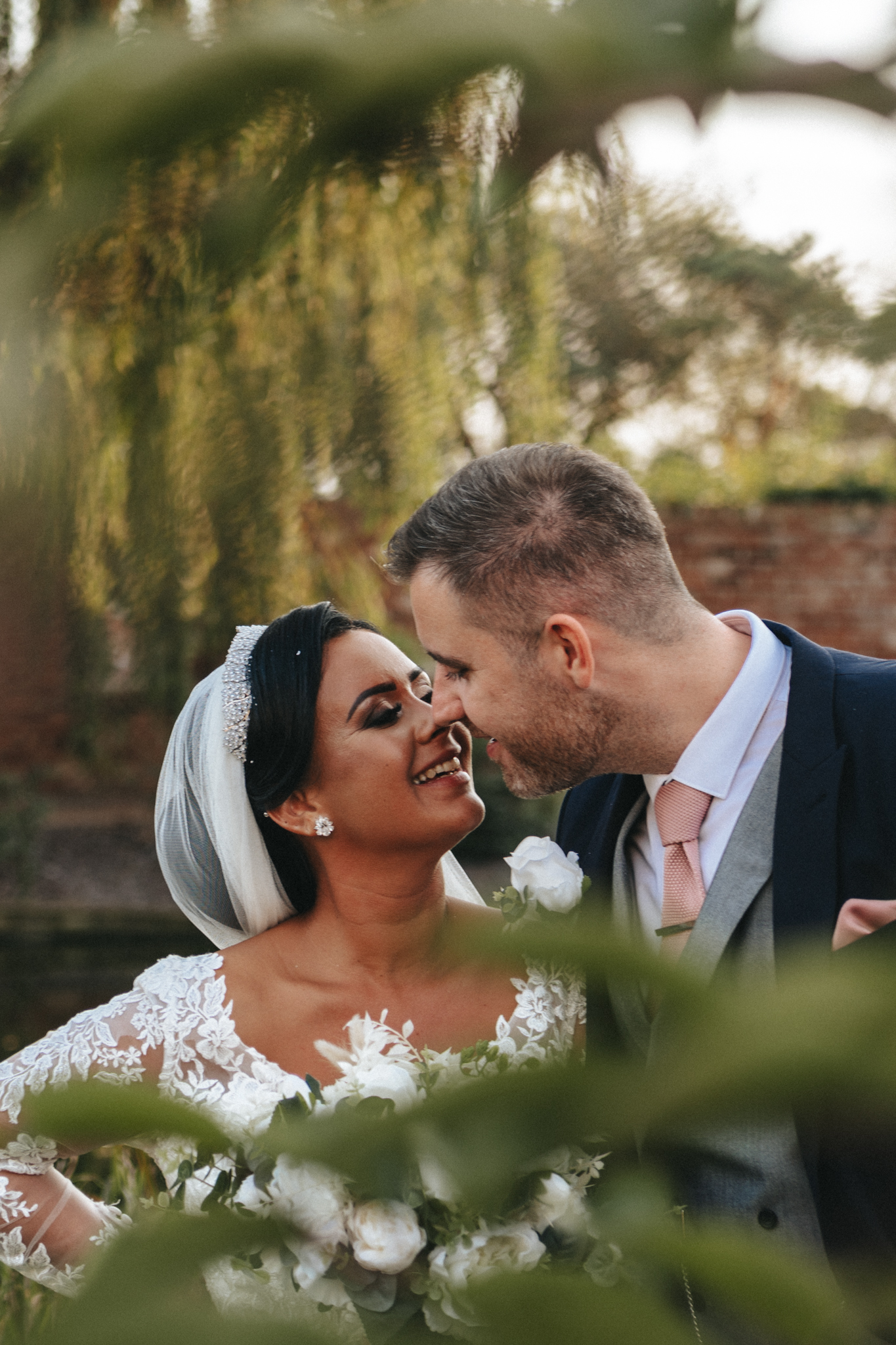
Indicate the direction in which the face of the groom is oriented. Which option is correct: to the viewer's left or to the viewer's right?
to the viewer's left

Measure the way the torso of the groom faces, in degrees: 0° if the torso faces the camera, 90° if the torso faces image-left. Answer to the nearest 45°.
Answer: approximately 45°
